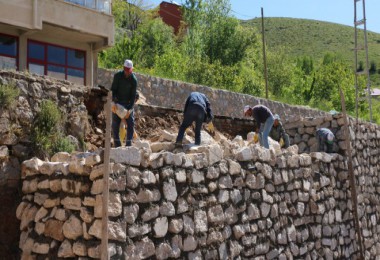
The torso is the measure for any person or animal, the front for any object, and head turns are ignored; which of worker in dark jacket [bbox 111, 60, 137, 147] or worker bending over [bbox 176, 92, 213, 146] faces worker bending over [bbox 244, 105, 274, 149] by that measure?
worker bending over [bbox 176, 92, 213, 146]

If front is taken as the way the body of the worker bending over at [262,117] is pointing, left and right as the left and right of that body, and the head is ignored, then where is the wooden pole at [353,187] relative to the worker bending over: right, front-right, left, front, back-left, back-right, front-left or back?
back

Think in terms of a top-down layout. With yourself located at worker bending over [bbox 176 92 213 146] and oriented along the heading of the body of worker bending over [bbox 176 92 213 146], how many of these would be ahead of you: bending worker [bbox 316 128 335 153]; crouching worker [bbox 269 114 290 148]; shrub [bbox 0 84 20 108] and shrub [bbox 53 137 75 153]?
2

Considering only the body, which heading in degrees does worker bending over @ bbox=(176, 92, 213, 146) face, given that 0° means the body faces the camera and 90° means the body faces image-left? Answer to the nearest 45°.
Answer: approximately 225°

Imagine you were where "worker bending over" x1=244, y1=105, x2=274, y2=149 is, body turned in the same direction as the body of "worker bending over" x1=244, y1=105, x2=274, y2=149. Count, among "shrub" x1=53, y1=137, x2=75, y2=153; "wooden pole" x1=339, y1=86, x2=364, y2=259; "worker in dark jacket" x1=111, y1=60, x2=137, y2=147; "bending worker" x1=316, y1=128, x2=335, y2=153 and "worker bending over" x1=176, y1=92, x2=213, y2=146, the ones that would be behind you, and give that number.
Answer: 2

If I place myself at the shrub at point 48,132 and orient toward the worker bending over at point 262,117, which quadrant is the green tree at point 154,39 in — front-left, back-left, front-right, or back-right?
front-left

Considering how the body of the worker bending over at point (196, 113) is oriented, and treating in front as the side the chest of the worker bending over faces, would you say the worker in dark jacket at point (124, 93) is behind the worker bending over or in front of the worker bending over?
behind

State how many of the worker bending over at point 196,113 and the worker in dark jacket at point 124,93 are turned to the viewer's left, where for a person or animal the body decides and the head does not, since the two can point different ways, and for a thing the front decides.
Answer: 0

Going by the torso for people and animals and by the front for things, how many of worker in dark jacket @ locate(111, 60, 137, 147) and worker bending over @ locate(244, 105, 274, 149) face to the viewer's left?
1

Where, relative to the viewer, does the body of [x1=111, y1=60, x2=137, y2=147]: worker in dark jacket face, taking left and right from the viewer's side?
facing the viewer

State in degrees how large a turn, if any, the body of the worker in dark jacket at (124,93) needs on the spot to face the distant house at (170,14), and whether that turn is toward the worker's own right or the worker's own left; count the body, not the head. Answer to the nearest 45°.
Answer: approximately 180°

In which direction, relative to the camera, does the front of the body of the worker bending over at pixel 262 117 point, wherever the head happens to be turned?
to the viewer's left

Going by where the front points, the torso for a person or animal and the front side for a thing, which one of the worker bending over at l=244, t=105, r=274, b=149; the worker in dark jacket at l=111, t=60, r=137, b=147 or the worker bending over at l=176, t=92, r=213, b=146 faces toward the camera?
the worker in dark jacket

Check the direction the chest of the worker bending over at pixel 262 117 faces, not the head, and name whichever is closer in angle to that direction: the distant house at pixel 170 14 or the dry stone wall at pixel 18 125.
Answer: the dry stone wall

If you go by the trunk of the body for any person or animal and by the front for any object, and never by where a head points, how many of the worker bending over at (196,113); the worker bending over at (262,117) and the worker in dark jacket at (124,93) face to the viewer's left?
1

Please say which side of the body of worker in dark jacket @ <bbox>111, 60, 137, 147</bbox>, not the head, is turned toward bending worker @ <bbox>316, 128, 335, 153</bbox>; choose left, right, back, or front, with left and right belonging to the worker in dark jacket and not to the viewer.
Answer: left

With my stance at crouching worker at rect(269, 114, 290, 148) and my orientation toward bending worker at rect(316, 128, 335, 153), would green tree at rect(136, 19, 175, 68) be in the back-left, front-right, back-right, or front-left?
back-left
